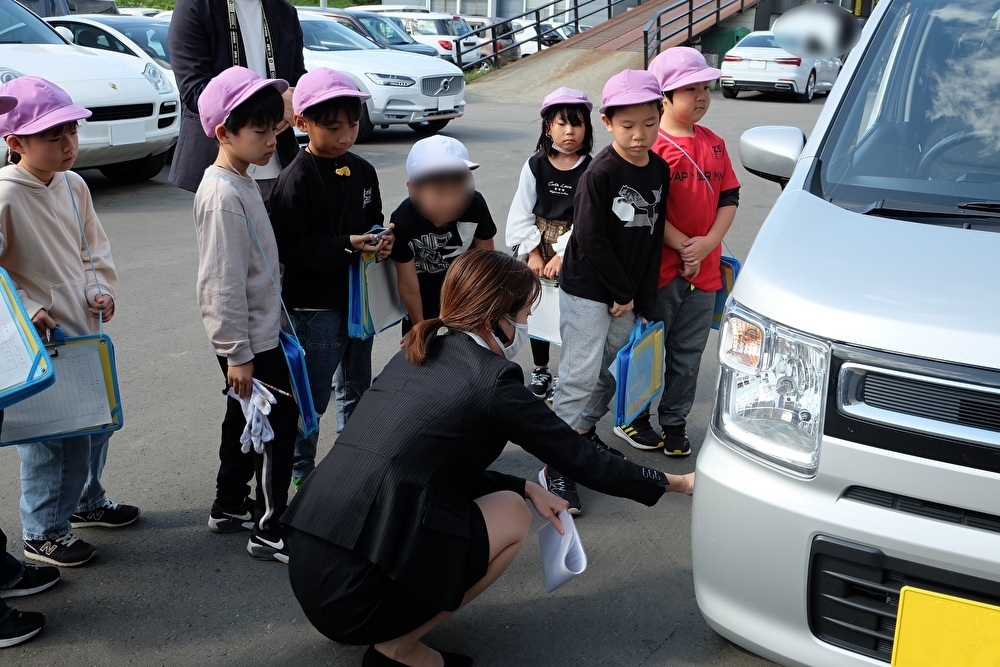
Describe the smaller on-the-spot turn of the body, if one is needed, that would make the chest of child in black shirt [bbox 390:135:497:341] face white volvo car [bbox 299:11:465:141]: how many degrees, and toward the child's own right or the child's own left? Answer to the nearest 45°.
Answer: approximately 180°

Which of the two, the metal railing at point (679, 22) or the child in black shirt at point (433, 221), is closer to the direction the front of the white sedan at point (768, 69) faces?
the metal railing

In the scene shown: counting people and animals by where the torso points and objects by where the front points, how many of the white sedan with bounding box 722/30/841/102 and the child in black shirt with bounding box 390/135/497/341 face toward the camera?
1

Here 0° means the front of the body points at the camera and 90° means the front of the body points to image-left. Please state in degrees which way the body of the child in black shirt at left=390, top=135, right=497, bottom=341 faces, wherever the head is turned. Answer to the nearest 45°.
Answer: approximately 0°

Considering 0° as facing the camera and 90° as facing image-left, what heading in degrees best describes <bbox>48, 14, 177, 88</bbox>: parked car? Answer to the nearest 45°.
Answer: approximately 315°

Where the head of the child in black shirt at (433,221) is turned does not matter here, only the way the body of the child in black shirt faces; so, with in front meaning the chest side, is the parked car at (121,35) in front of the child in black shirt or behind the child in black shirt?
behind

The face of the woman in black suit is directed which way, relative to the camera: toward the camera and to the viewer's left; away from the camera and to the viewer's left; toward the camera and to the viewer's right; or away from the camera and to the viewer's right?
away from the camera and to the viewer's right

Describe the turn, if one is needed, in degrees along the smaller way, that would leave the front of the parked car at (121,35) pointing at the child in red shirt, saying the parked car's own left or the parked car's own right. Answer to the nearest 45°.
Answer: approximately 45° to the parked car's own right
